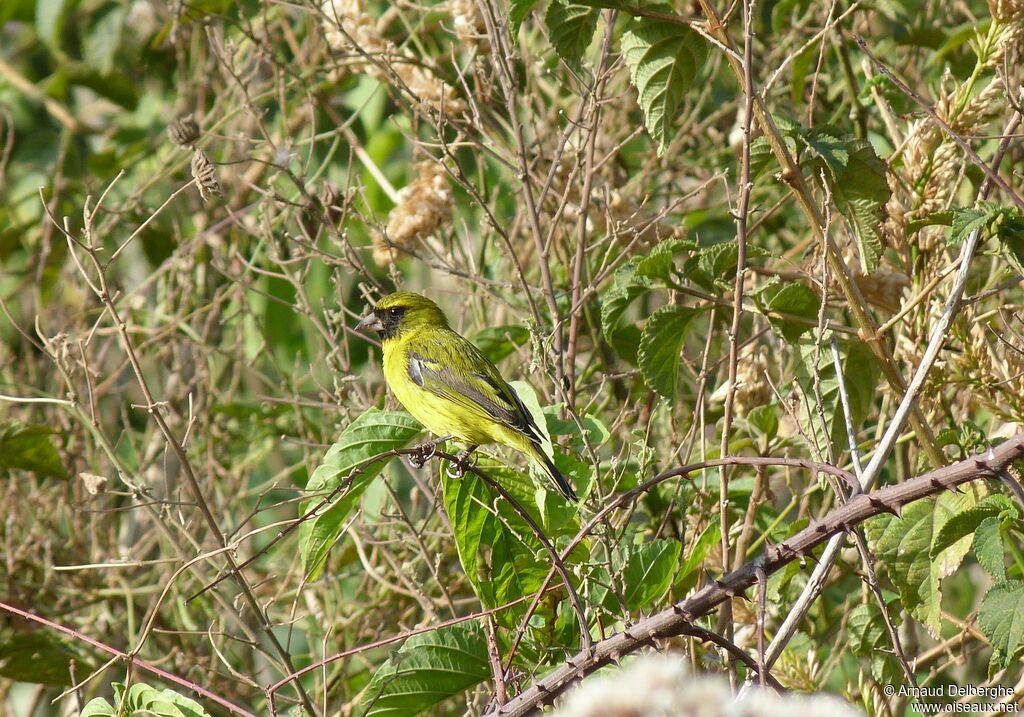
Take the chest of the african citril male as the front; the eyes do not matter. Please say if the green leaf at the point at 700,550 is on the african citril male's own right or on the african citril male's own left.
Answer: on the african citril male's own left

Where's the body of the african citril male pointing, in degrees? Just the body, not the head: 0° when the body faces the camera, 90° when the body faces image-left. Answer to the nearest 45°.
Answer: approximately 90°

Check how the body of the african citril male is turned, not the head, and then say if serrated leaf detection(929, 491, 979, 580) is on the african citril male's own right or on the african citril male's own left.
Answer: on the african citril male's own left

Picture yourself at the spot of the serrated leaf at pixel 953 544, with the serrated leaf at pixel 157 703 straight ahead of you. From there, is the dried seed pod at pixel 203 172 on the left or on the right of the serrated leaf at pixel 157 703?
right

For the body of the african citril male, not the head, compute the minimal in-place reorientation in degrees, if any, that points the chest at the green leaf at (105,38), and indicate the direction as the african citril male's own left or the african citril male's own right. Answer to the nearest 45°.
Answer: approximately 45° to the african citril male's own right
